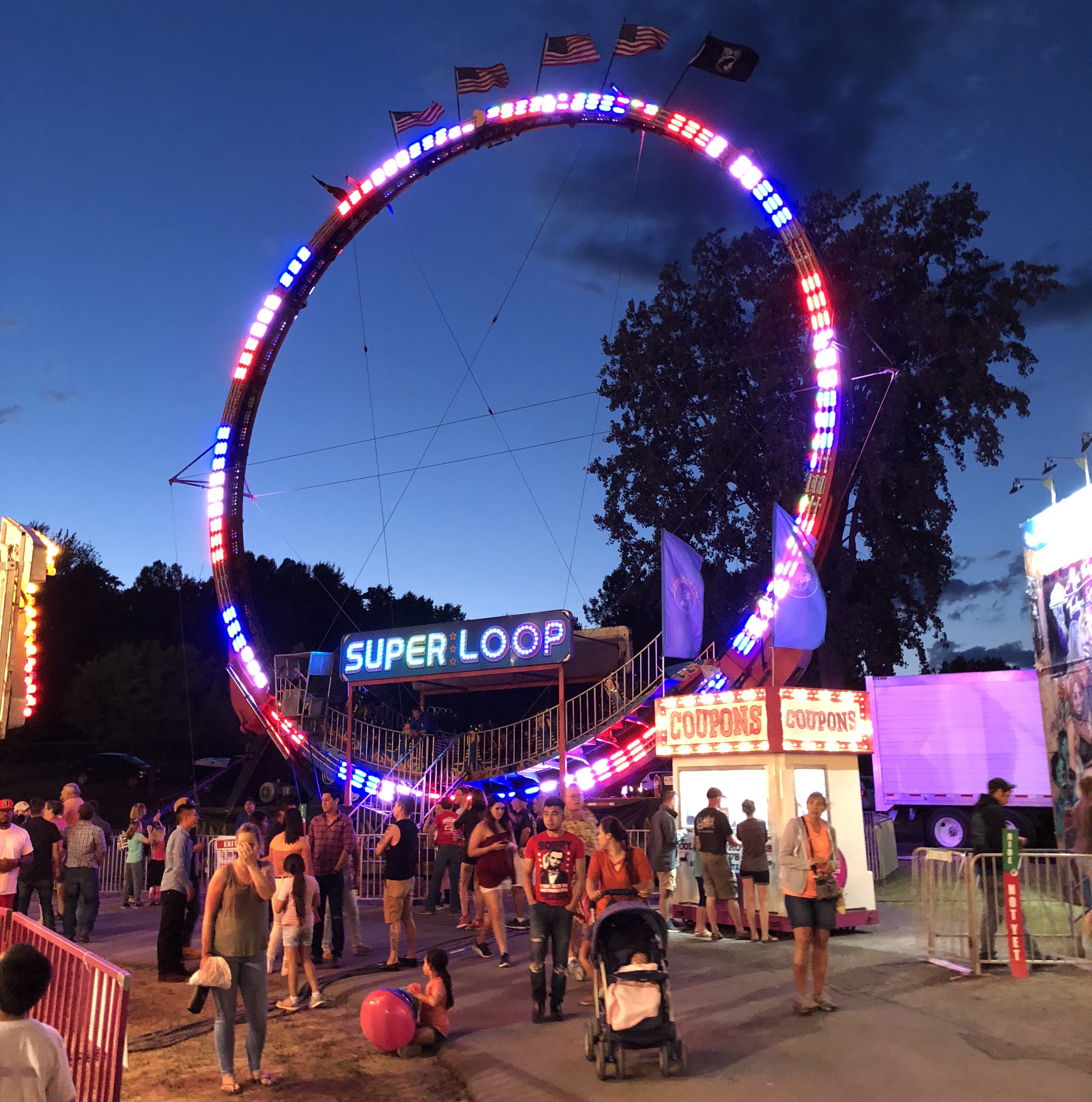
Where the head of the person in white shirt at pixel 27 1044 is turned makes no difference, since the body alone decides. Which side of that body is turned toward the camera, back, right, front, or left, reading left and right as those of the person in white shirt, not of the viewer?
back

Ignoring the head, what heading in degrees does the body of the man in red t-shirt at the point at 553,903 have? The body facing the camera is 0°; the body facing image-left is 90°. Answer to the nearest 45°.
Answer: approximately 0°

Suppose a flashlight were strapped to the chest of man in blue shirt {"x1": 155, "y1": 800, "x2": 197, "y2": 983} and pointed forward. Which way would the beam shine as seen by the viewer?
to the viewer's right

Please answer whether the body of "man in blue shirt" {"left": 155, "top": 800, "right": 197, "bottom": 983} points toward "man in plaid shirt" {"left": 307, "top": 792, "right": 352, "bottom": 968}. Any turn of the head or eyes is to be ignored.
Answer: yes

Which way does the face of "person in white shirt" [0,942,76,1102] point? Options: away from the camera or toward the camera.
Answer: away from the camera

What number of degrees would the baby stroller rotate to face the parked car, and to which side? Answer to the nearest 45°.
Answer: approximately 135° to its right

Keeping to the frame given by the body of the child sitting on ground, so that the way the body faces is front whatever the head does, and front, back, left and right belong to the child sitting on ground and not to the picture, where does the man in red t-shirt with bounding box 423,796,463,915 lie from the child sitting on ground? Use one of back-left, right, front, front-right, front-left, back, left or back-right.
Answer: right

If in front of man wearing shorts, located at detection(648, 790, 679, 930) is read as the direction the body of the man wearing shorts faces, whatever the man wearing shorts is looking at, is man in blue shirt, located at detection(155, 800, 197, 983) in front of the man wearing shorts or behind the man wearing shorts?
behind

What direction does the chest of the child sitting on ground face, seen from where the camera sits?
to the viewer's left

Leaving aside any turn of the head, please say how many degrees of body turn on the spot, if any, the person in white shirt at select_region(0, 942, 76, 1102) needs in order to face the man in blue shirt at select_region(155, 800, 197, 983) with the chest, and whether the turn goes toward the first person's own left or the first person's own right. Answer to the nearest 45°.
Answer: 0° — they already face them

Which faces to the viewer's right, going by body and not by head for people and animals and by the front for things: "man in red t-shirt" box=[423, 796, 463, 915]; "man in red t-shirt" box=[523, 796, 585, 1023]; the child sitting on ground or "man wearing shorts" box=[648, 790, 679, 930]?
the man wearing shorts

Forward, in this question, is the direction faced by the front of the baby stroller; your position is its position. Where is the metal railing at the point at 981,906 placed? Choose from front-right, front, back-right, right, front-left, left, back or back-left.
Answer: back-left

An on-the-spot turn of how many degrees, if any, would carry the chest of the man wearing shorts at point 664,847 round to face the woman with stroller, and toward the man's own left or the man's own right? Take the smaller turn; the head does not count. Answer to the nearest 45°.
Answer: approximately 90° to the man's own right

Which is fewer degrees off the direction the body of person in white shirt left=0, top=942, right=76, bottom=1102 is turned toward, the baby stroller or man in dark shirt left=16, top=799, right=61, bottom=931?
the man in dark shirt
